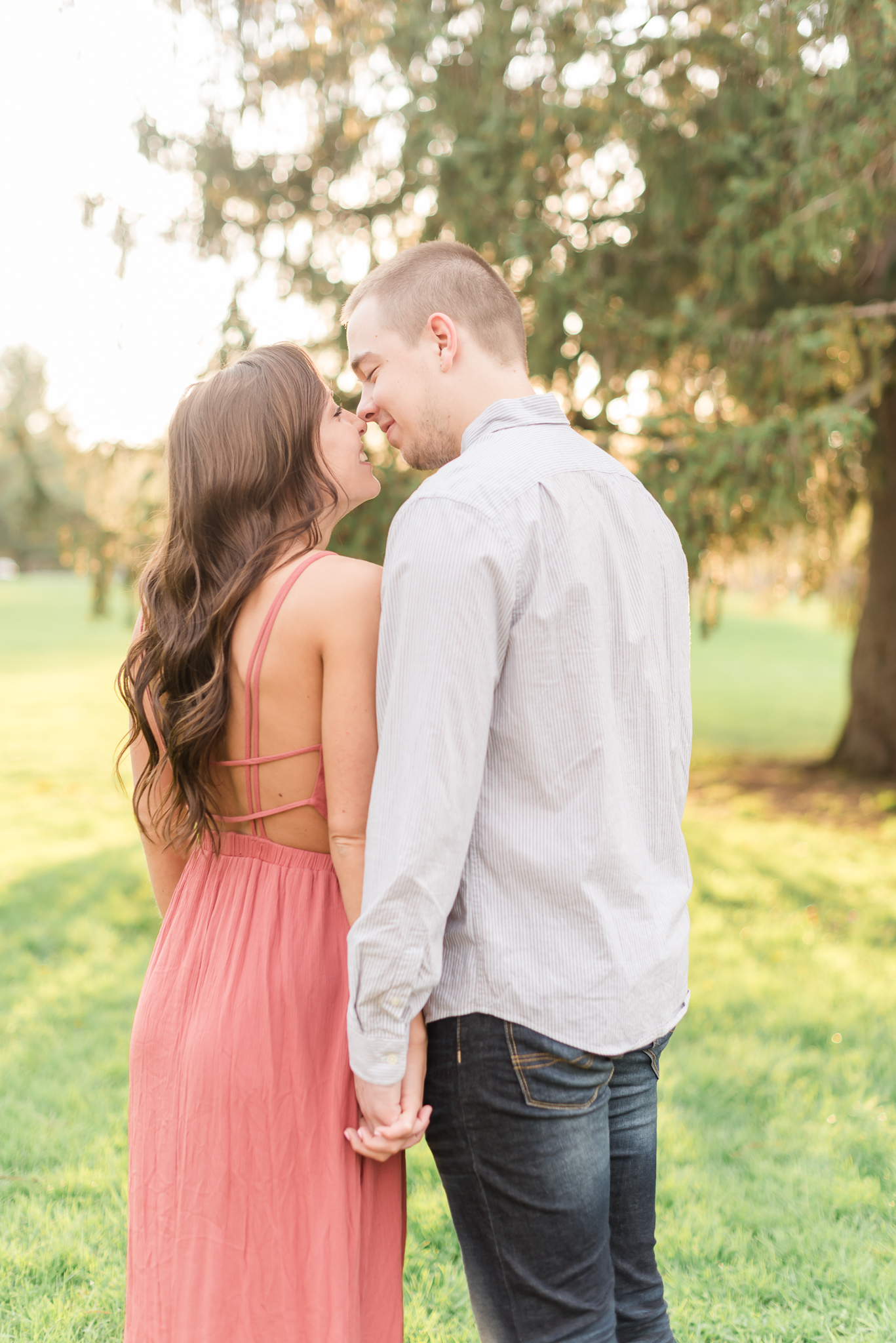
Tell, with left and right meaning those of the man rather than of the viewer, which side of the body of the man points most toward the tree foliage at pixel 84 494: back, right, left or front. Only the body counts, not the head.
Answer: front

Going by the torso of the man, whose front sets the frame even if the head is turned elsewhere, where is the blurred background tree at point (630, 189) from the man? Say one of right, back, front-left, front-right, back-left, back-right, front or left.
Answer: front-right

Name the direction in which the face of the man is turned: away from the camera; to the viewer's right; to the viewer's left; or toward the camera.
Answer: to the viewer's left

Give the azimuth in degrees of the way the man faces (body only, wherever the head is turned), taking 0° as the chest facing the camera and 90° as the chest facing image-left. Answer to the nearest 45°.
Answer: approximately 135°
